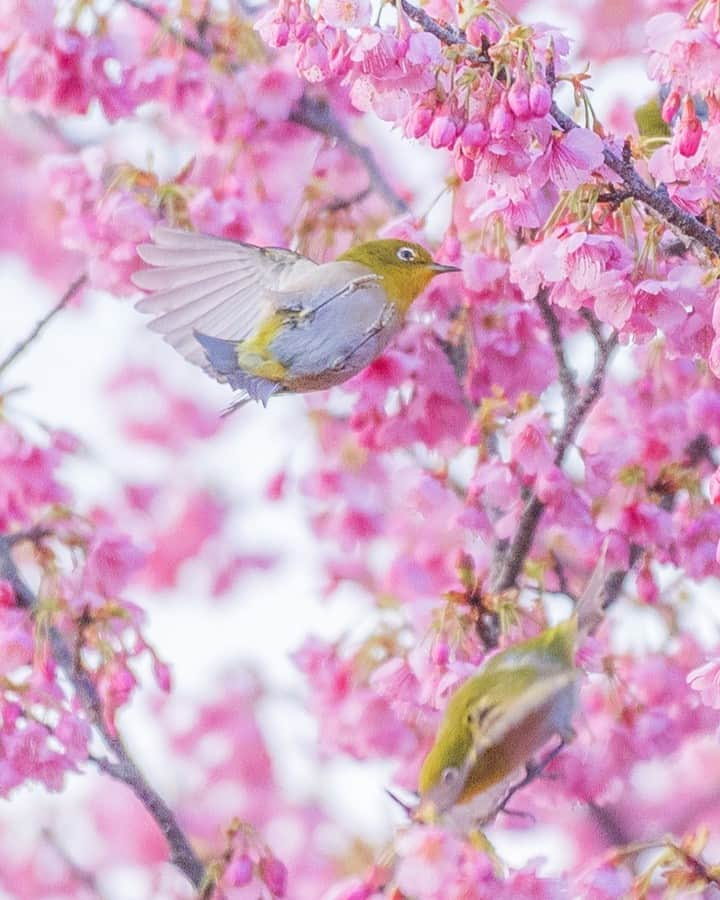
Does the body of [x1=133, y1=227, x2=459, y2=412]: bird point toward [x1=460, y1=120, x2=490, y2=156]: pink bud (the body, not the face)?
yes

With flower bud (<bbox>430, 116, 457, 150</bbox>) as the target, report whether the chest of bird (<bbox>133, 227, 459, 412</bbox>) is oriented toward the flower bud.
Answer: yes

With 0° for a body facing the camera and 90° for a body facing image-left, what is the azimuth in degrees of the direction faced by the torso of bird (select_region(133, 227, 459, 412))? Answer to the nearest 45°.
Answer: approximately 270°

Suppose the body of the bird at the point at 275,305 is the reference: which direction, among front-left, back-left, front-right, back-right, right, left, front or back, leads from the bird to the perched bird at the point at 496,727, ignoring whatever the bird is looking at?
front-right

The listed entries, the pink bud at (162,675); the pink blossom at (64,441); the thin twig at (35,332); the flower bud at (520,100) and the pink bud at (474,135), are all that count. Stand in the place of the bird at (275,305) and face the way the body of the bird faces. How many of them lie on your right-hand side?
0
